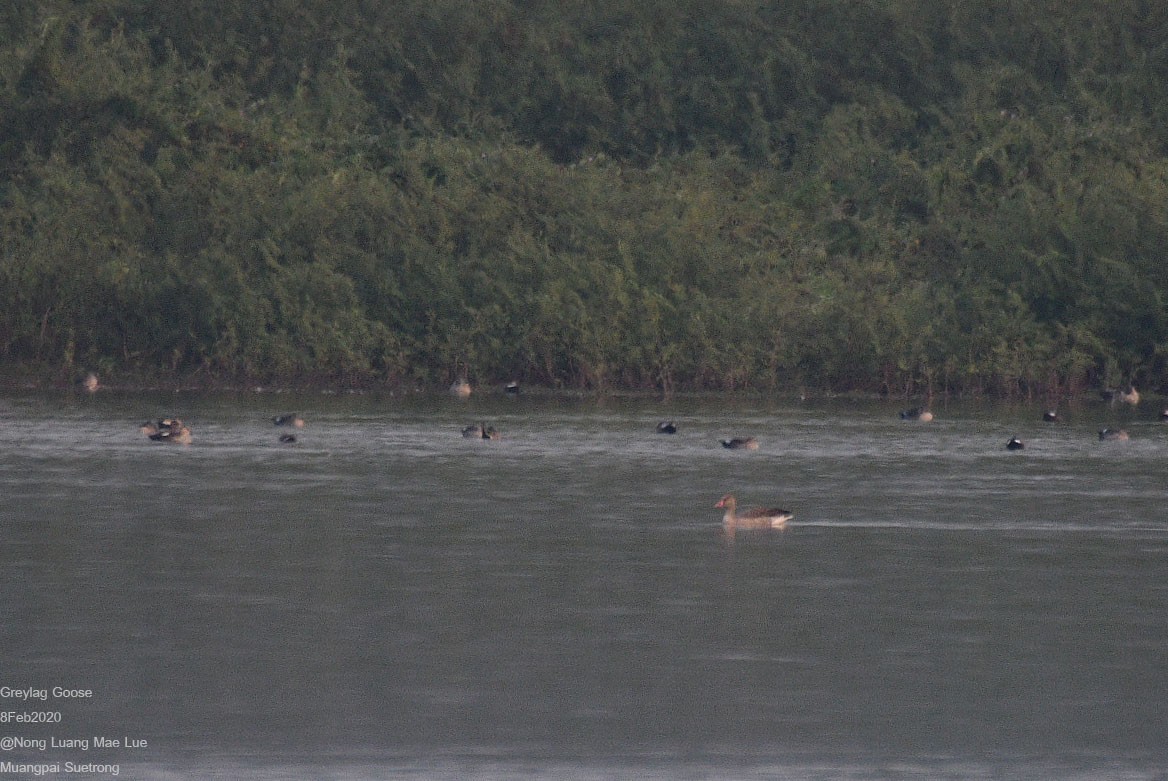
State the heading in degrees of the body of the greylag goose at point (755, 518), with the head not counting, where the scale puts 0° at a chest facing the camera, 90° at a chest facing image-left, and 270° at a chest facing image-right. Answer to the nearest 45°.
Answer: approximately 90°

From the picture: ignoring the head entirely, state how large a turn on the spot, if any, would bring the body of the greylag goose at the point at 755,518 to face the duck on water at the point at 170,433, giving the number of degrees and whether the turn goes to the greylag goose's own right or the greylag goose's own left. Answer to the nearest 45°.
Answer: approximately 45° to the greylag goose's own right
